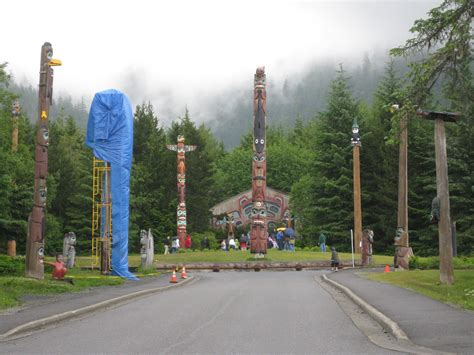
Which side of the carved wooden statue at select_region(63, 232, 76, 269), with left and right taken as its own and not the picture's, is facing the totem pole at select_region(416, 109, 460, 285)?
front

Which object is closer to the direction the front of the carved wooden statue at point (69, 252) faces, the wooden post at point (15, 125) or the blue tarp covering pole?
the blue tarp covering pole

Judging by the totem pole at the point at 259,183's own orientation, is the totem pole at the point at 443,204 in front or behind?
in front

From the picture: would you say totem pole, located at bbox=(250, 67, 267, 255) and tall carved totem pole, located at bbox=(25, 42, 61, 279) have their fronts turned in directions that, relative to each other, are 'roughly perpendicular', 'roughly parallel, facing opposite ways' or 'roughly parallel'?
roughly perpendicular

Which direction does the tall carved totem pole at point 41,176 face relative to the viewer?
to the viewer's right

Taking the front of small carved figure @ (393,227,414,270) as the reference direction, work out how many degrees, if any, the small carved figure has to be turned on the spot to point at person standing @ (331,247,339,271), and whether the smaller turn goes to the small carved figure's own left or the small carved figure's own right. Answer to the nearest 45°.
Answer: approximately 90° to the small carved figure's own right

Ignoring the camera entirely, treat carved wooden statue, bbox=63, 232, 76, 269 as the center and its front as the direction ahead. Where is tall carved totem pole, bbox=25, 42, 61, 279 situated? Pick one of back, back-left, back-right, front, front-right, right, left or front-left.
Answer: front-right

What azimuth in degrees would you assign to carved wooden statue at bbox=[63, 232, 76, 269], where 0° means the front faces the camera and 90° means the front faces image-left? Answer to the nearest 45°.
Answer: approximately 315°

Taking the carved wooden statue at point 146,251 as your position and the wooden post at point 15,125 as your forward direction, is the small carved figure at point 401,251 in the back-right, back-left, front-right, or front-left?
back-right

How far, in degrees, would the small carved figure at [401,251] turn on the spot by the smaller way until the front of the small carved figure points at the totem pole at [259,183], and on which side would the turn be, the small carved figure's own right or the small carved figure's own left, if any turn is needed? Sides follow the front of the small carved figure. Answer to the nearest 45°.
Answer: approximately 90° to the small carved figure's own right

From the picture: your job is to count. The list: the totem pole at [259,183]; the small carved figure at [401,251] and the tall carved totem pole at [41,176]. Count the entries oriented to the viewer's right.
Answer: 1

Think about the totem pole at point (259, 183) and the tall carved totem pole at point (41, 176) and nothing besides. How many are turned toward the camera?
1

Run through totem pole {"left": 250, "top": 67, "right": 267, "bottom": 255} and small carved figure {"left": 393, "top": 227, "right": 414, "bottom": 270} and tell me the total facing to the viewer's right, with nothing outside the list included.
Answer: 0

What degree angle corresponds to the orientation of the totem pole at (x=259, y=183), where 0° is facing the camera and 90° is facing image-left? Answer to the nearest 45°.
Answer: approximately 0°
